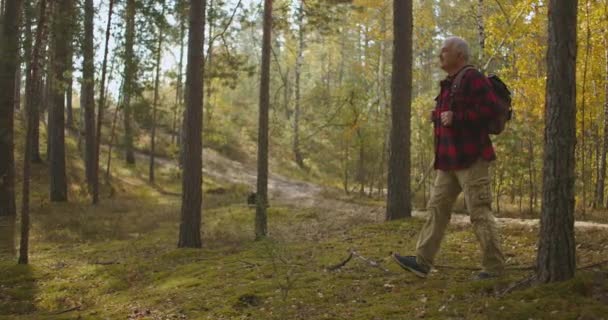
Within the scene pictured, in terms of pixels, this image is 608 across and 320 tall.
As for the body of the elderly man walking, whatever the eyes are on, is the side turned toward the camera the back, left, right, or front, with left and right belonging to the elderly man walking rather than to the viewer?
left
